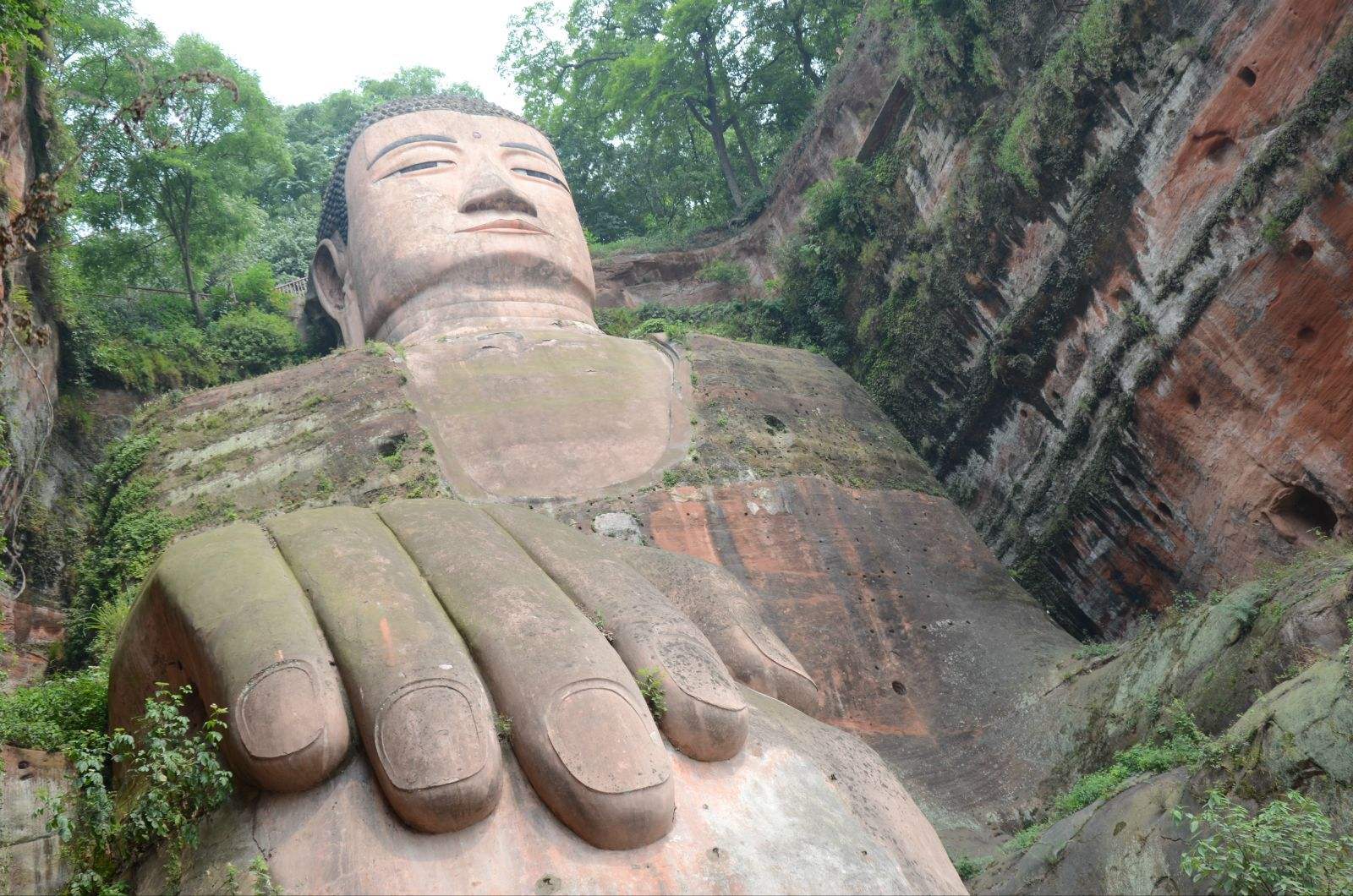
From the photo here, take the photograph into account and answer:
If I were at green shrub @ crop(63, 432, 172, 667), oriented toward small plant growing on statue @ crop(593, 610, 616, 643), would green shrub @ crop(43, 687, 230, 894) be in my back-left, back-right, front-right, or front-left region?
front-right

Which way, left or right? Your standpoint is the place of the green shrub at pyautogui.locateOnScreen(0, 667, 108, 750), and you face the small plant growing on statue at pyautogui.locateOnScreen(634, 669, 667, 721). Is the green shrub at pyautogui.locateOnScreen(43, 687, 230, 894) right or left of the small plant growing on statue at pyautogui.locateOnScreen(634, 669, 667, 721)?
right

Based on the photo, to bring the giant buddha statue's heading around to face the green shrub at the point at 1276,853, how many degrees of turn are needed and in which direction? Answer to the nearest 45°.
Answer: approximately 45° to its left

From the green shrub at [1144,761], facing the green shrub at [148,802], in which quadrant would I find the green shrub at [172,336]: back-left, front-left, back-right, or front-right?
front-right

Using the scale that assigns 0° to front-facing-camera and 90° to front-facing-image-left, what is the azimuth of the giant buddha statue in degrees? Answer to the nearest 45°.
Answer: approximately 315°

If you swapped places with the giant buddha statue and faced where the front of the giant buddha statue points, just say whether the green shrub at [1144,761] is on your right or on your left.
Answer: on your left
